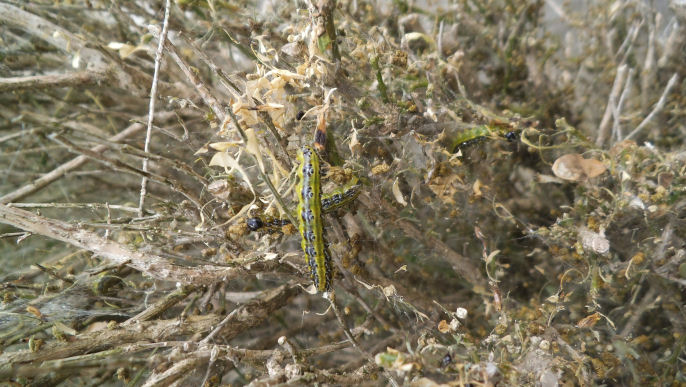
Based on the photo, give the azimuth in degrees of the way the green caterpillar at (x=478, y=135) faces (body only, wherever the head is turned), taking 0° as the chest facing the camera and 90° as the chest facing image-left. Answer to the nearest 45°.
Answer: approximately 270°
